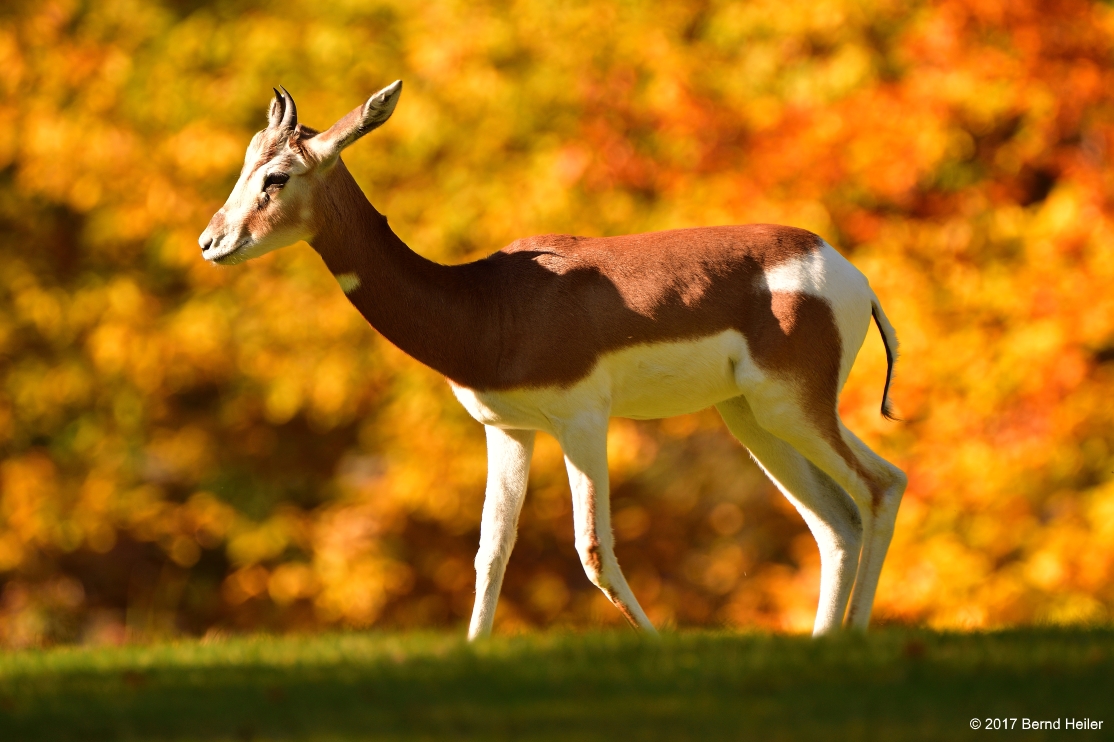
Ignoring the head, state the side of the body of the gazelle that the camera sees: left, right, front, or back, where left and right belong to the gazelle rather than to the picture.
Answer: left
